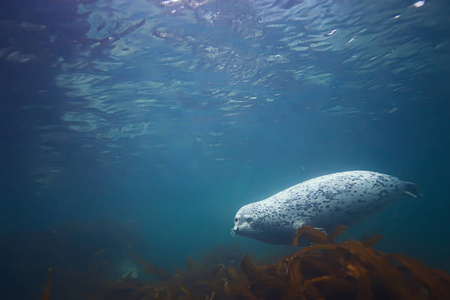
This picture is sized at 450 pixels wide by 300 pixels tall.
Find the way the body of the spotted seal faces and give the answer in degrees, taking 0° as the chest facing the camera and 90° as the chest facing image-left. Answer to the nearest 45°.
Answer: approximately 90°
